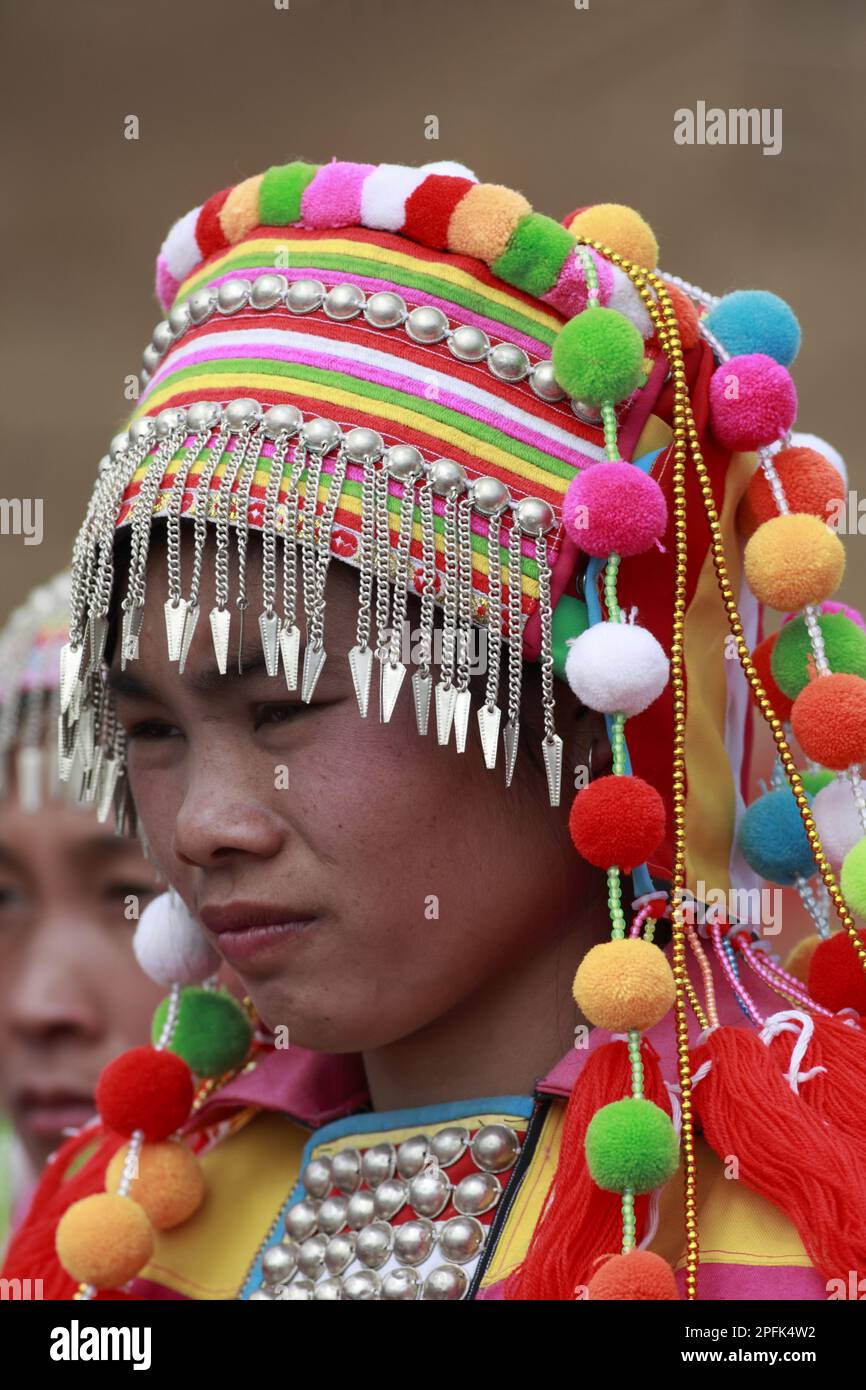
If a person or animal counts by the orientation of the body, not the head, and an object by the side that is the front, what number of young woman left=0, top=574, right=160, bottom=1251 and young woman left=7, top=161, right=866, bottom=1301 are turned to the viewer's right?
0

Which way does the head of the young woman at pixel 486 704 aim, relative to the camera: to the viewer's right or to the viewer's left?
to the viewer's left

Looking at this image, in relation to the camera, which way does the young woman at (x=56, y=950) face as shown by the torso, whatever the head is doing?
toward the camera

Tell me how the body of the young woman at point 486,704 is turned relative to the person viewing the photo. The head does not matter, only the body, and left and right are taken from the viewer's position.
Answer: facing the viewer and to the left of the viewer
